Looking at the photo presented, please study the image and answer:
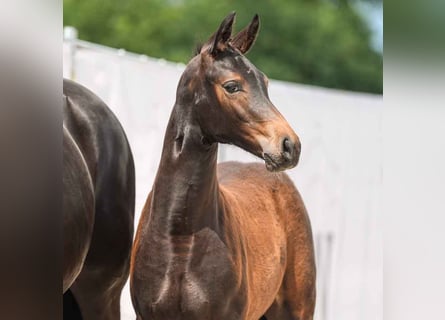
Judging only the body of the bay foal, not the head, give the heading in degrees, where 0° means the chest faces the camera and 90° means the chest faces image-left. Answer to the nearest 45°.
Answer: approximately 45°
